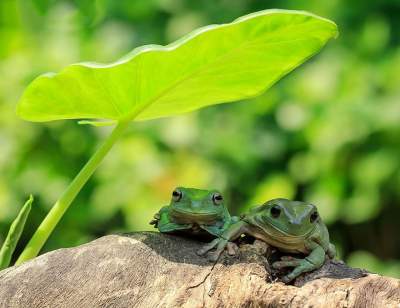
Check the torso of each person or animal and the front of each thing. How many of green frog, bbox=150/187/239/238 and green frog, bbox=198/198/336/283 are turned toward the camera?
2

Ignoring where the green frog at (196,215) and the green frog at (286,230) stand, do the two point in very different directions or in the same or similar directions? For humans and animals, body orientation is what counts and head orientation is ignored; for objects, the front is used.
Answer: same or similar directions

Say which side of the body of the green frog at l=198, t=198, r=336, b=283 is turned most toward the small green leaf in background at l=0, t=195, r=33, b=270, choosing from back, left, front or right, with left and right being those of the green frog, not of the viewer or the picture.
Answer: right

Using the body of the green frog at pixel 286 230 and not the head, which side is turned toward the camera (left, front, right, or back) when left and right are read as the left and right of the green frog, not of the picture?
front

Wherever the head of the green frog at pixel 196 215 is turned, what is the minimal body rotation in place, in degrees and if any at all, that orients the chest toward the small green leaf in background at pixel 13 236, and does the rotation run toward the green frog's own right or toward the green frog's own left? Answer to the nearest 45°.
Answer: approximately 90° to the green frog's own right

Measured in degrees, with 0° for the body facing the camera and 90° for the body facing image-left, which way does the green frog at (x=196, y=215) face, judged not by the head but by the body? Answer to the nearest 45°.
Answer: approximately 0°
